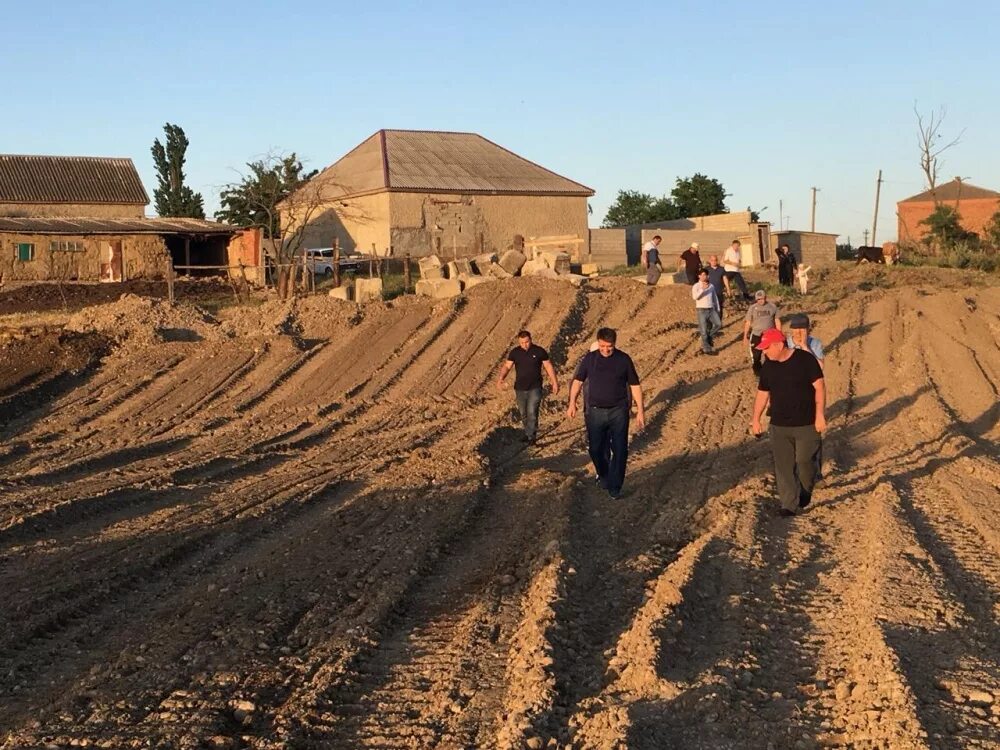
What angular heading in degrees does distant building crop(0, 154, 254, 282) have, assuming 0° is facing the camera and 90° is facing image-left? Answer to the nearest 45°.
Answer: approximately 0°

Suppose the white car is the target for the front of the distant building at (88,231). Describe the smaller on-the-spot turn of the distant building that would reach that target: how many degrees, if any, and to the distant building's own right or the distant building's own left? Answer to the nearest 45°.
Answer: approximately 90° to the distant building's own left

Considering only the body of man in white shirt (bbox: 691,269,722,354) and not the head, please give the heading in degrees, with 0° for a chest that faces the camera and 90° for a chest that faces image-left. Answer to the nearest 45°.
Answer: approximately 0°

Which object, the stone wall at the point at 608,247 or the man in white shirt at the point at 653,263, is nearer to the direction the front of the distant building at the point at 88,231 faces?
the man in white shirt

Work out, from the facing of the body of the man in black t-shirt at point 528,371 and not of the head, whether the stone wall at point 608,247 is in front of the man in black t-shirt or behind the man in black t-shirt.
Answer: behind

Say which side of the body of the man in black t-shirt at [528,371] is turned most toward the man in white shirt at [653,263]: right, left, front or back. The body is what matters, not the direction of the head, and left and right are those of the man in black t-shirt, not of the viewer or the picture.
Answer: back

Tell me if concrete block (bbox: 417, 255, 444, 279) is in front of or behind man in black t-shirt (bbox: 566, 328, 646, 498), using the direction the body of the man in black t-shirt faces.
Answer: behind
